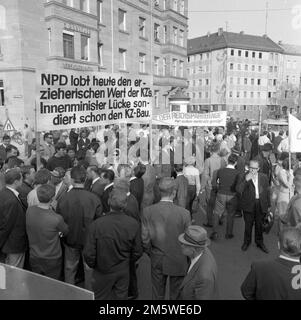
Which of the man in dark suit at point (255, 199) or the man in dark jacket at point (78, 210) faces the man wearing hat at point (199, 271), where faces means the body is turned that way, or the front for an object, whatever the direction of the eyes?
the man in dark suit at point (255, 199)

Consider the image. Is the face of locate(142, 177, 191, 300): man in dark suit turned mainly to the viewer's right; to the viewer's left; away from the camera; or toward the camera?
away from the camera

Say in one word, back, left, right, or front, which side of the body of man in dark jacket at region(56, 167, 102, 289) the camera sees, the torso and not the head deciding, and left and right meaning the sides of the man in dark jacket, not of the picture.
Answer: back

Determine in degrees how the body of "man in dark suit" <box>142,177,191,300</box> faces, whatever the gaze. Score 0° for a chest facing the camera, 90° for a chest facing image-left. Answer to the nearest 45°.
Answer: approximately 180°

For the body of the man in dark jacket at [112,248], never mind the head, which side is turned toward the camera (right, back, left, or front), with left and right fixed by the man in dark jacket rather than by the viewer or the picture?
back

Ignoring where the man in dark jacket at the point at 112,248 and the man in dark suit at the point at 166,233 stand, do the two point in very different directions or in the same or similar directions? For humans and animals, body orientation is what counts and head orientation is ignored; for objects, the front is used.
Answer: same or similar directions

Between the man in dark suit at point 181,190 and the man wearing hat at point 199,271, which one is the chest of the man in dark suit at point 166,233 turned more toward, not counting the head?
the man in dark suit

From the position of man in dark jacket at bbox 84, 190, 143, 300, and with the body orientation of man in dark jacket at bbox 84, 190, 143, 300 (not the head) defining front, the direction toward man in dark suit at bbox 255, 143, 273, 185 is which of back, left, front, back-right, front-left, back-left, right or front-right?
front-right

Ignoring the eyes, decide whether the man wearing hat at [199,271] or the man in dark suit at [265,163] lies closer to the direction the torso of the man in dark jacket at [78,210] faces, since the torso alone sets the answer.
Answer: the man in dark suit

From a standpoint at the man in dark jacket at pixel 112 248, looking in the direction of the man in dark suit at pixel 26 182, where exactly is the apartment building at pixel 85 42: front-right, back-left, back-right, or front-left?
front-right

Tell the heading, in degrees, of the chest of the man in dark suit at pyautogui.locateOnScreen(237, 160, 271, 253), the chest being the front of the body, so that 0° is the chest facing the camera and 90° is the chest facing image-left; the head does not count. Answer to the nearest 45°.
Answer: approximately 0°

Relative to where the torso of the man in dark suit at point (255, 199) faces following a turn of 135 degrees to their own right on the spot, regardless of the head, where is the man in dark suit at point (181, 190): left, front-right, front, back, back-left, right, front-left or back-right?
front-left

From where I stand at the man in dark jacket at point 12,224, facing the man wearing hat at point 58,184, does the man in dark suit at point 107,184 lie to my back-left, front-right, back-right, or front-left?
front-right

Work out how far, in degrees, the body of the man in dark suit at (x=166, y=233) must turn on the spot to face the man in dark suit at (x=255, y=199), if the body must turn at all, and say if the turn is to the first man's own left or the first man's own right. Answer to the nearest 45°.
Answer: approximately 45° to the first man's own right

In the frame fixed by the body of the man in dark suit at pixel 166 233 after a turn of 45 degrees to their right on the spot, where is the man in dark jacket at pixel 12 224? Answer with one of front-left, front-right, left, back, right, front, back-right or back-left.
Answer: back-left
